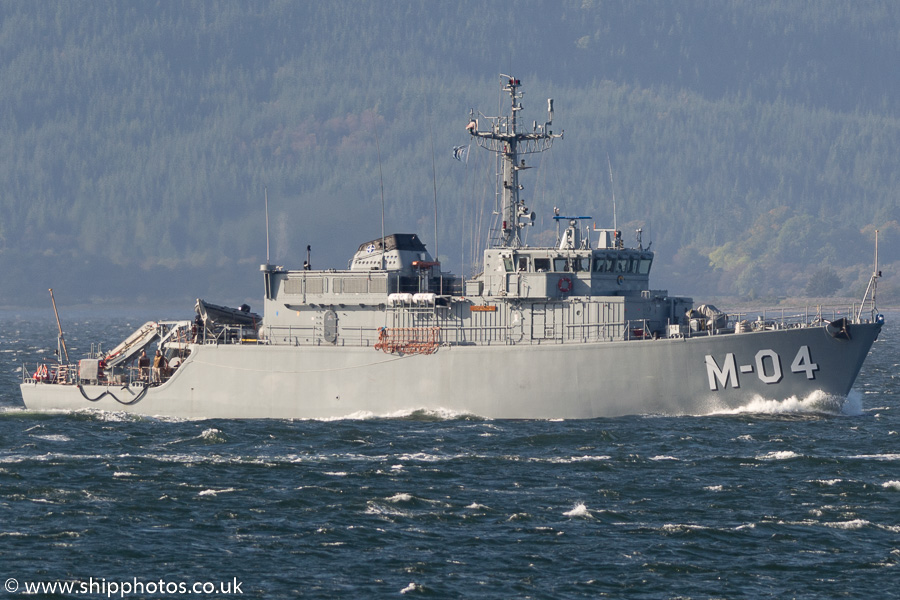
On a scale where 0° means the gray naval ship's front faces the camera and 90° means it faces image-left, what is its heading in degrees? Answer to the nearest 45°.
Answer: approximately 270°
